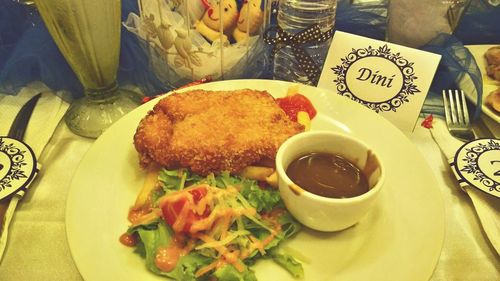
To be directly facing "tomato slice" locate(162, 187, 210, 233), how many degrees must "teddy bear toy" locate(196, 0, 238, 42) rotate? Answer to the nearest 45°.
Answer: approximately 45° to its left

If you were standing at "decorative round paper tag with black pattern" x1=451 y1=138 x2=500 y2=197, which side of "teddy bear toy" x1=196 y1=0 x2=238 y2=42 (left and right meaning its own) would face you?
left

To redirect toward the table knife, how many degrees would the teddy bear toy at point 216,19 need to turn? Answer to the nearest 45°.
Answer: approximately 45° to its right

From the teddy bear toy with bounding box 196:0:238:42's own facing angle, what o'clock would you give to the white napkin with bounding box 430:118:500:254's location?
The white napkin is roughly at 9 o'clock from the teddy bear toy.

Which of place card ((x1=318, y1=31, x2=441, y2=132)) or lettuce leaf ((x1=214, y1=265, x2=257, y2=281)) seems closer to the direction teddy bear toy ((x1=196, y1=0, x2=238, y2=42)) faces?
the lettuce leaf

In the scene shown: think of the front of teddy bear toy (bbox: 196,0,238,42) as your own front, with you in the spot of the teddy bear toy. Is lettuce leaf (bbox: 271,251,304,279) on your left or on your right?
on your left

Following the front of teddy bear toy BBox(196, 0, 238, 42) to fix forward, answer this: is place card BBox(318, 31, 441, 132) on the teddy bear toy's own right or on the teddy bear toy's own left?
on the teddy bear toy's own left

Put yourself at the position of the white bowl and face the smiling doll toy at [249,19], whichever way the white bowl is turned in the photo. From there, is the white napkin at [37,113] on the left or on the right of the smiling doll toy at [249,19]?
left

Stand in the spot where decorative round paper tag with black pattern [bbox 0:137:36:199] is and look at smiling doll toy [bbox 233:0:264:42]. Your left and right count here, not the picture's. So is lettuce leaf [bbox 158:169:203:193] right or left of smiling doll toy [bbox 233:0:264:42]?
right

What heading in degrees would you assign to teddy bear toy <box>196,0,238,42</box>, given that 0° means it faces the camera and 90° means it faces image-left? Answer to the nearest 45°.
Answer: approximately 45°
